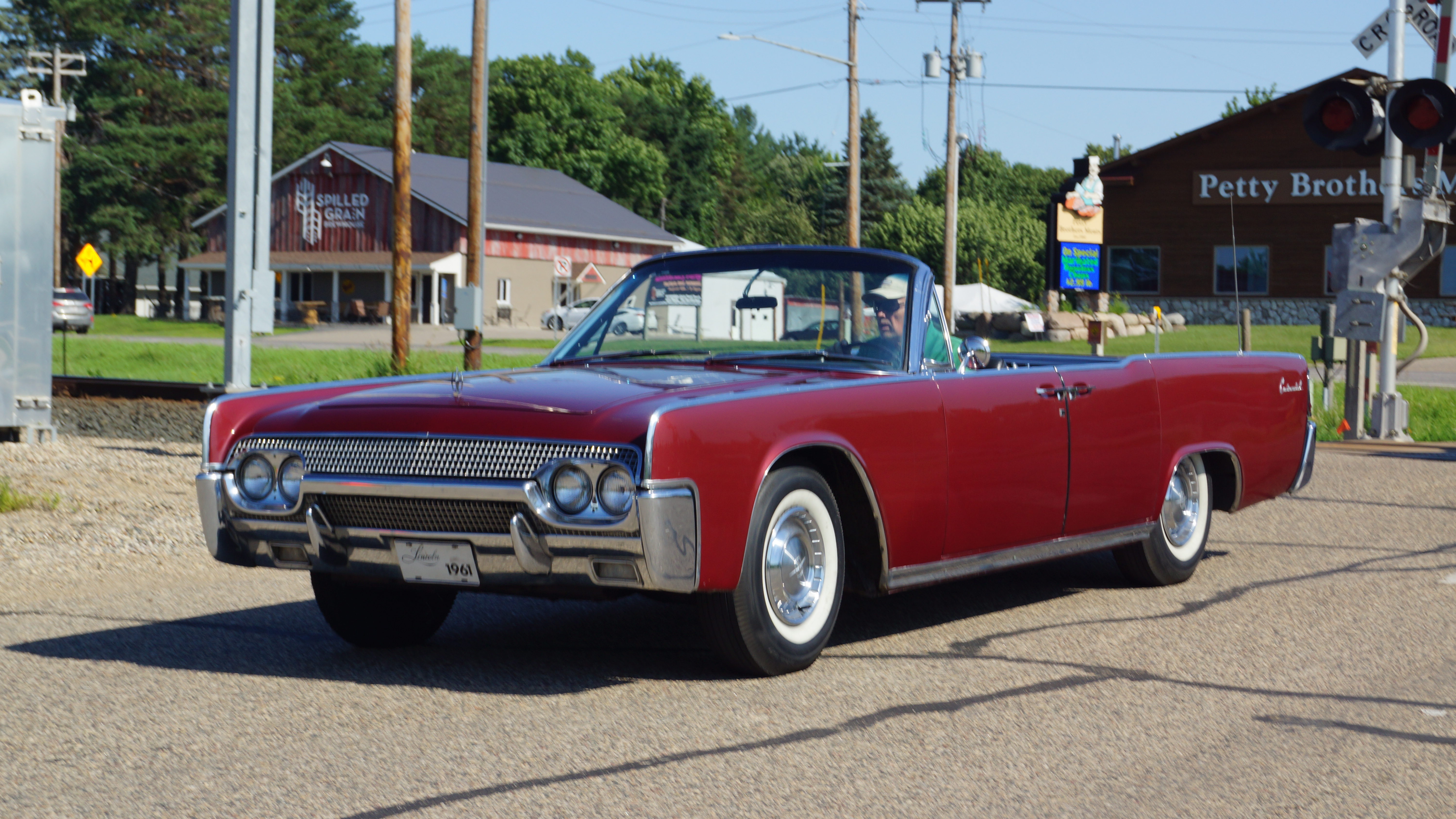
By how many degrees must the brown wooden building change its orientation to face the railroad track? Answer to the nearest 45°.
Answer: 0° — it already faces it

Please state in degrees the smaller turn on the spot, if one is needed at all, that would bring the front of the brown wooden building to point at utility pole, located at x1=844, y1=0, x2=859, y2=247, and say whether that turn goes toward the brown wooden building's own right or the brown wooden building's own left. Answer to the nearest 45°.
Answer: approximately 45° to the brown wooden building's own right

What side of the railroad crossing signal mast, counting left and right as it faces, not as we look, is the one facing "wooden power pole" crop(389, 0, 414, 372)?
right

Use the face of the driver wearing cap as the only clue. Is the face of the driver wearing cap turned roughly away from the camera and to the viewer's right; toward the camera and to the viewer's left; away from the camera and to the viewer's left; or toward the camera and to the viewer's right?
toward the camera and to the viewer's left

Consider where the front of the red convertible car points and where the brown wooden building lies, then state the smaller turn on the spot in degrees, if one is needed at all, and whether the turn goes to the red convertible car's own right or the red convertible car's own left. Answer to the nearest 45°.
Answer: approximately 135° to the red convertible car's own right

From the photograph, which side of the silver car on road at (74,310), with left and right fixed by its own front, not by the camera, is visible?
back

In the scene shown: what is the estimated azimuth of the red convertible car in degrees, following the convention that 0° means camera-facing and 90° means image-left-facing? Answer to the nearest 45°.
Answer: approximately 45°

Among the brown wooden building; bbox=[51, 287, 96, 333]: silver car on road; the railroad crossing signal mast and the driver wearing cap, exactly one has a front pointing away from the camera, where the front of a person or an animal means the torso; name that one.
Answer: the silver car on road

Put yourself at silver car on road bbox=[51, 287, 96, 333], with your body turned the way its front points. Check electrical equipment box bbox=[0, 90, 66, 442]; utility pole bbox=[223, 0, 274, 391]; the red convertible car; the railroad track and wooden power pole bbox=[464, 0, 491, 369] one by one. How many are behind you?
5

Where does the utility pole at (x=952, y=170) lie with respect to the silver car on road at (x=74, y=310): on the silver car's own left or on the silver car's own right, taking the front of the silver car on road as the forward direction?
on the silver car's own right
